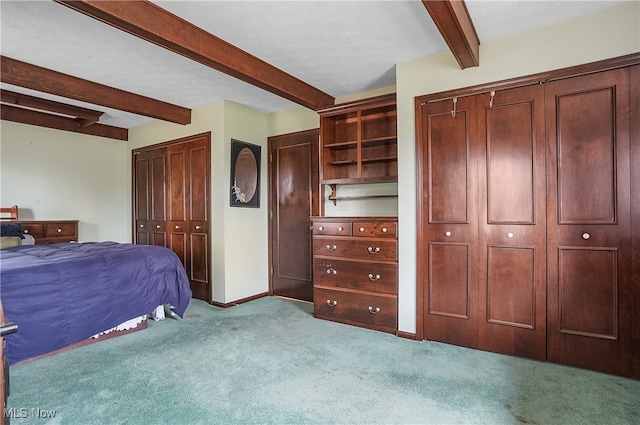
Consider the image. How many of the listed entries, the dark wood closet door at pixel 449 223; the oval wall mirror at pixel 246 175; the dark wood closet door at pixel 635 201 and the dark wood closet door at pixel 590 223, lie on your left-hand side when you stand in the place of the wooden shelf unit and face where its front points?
3

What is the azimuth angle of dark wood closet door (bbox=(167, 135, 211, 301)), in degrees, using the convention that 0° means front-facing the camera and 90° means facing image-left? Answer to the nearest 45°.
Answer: approximately 45°

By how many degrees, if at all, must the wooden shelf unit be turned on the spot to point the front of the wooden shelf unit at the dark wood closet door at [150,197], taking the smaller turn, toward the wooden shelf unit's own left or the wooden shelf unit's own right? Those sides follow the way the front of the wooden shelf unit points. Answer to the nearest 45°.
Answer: approximately 45° to the wooden shelf unit's own right

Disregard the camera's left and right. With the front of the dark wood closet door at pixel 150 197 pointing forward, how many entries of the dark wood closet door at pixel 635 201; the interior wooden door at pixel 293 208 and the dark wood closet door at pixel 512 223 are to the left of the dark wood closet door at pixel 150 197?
3

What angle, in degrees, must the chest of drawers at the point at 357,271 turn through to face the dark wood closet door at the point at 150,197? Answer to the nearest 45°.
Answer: approximately 90° to its right

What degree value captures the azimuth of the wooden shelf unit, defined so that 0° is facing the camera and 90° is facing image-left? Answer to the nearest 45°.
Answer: approximately 45°

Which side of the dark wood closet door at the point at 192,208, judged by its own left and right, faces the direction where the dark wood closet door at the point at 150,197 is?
right

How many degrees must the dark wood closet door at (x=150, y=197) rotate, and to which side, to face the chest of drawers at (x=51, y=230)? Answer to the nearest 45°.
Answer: approximately 45° to its right

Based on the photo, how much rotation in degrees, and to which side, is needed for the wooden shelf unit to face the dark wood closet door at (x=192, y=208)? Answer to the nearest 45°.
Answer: approximately 45° to its right

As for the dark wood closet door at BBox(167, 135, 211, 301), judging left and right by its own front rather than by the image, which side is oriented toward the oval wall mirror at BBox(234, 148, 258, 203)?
left
